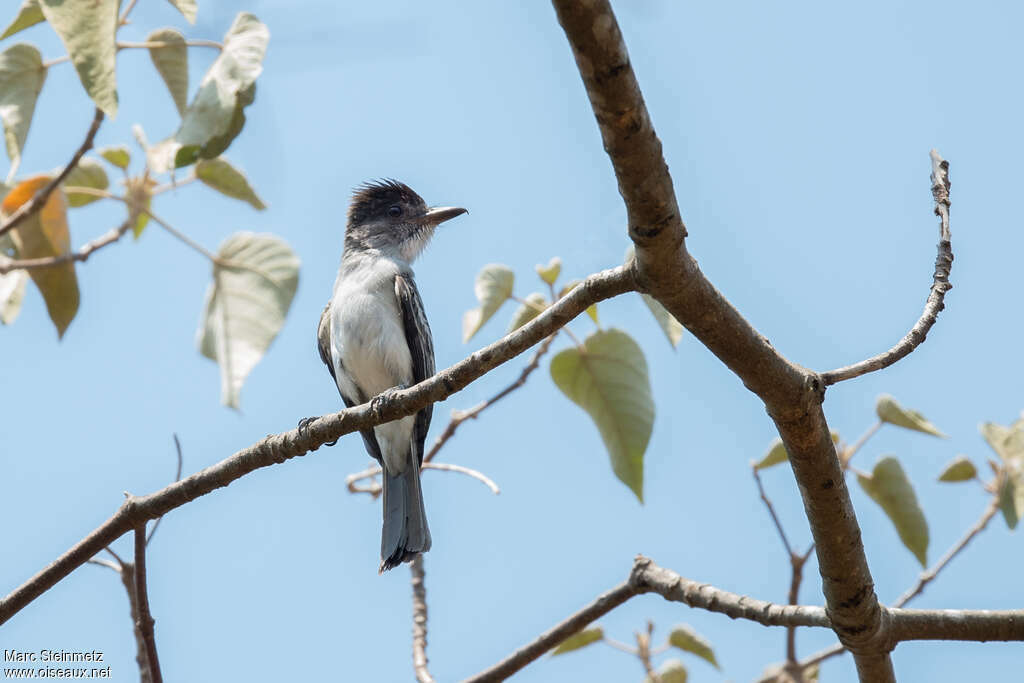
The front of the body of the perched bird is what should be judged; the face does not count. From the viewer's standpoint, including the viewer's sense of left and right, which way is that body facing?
facing the viewer

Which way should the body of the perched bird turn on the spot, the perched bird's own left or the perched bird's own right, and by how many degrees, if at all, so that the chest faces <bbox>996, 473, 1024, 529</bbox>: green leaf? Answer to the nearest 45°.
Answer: approximately 45° to the perched bird's own left

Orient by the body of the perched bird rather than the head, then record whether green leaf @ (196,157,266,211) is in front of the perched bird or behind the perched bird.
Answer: in front
